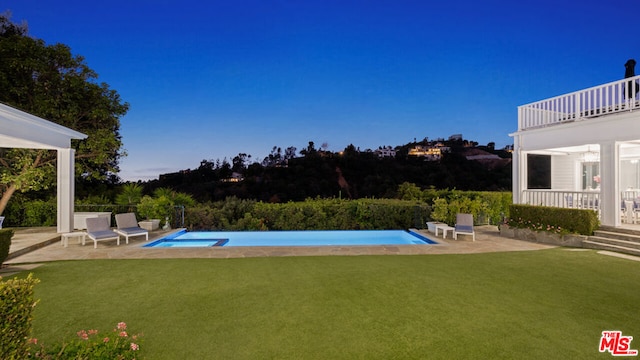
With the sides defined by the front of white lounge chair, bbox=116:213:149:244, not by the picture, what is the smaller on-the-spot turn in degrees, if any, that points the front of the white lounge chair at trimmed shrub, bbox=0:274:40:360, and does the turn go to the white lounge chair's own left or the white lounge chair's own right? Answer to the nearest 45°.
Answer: approximately 45° to the white lounge chair's own right

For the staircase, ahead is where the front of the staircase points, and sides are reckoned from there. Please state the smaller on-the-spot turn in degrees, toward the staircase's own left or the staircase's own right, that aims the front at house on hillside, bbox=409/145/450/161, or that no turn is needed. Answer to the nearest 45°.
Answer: approximately 90° to the staircase's own right

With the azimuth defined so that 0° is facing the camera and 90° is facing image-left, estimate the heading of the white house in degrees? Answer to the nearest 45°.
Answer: approximately 45°

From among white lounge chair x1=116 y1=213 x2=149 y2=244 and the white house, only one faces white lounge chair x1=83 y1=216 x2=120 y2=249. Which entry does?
the white house

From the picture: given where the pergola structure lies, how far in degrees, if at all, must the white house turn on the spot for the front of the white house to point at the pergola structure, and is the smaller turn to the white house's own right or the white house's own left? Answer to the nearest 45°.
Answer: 0° — it already faces it

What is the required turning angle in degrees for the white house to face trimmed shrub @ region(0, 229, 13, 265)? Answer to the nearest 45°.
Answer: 0° — it already faces it

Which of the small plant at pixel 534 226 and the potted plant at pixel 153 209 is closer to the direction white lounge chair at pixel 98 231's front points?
the small plant

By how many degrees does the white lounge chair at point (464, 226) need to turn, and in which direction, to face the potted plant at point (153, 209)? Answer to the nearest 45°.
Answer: approximately 90° to its right

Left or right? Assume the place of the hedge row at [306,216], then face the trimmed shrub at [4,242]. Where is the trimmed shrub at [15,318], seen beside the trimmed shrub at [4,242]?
left
